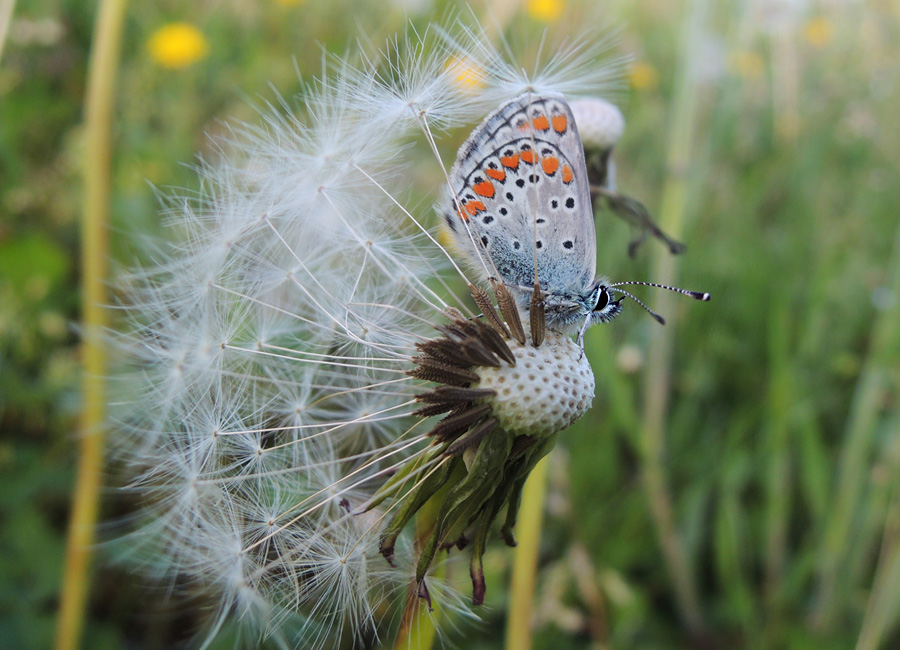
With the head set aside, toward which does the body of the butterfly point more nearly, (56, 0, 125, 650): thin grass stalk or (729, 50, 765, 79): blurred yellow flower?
the blurred yellow flower

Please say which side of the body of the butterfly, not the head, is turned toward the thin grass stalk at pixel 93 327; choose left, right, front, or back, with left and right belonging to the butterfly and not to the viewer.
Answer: back

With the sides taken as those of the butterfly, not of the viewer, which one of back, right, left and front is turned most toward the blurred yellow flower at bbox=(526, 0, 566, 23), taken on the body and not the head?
left

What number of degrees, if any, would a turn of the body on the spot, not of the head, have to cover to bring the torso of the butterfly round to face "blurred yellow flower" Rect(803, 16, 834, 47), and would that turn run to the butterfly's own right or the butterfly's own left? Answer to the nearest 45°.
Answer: approximately 45° to the butterfly's own left

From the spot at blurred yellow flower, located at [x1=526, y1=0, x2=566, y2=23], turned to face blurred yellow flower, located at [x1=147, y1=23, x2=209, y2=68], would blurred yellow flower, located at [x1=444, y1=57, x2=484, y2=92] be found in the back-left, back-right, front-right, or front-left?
front-left

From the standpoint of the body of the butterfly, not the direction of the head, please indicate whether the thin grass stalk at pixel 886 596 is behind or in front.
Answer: in front

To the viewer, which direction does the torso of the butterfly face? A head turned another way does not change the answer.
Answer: to the viewer's right

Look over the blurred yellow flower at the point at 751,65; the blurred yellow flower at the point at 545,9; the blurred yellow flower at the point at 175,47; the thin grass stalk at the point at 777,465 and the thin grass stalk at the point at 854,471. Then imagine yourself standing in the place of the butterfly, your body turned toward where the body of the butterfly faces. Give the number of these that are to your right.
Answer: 0

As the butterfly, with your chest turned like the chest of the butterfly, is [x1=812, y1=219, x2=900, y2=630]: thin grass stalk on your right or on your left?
on your left

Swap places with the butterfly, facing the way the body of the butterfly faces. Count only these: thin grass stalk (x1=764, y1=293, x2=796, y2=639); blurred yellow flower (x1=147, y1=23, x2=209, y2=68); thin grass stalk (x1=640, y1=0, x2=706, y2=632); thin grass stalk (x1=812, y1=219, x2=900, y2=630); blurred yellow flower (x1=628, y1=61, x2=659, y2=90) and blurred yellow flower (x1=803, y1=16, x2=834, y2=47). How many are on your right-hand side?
0

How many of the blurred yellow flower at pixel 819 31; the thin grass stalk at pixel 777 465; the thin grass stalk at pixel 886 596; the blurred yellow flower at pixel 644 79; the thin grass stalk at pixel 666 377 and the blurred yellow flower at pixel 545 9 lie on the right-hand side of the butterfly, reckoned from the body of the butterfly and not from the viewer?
0

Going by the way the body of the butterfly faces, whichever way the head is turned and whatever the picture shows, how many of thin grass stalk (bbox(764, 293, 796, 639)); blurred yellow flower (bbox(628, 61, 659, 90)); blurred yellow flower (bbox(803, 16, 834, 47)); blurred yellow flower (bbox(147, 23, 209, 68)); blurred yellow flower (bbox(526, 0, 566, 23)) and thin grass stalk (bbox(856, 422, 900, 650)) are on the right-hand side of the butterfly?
0

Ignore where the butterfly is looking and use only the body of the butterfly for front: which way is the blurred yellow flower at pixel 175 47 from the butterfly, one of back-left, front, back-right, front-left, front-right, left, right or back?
back-left

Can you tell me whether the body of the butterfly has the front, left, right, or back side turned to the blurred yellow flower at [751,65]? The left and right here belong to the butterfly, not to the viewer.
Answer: left

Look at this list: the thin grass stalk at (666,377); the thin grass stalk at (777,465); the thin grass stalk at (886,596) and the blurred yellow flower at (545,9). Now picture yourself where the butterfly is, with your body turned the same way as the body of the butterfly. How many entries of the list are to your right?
0
